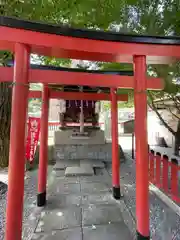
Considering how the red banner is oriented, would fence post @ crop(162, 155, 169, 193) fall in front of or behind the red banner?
in front

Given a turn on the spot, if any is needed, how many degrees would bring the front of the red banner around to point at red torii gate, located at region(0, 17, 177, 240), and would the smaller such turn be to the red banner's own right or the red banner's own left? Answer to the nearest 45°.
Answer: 0° — it already faces it

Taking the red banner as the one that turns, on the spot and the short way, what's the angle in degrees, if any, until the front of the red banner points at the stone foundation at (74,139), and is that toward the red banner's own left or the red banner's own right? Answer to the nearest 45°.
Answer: approximately 135° to the red banner's own left

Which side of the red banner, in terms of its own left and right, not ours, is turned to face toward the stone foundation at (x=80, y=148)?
left

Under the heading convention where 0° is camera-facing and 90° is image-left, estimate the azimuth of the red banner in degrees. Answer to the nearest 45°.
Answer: approximately 0°

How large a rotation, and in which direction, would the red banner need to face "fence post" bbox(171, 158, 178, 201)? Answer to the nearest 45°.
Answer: approximately 45° to its left

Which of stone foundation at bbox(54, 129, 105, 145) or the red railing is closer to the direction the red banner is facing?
the red railing

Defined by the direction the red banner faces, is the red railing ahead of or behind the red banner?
ahead

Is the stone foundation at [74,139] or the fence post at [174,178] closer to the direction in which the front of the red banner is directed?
the fence post
